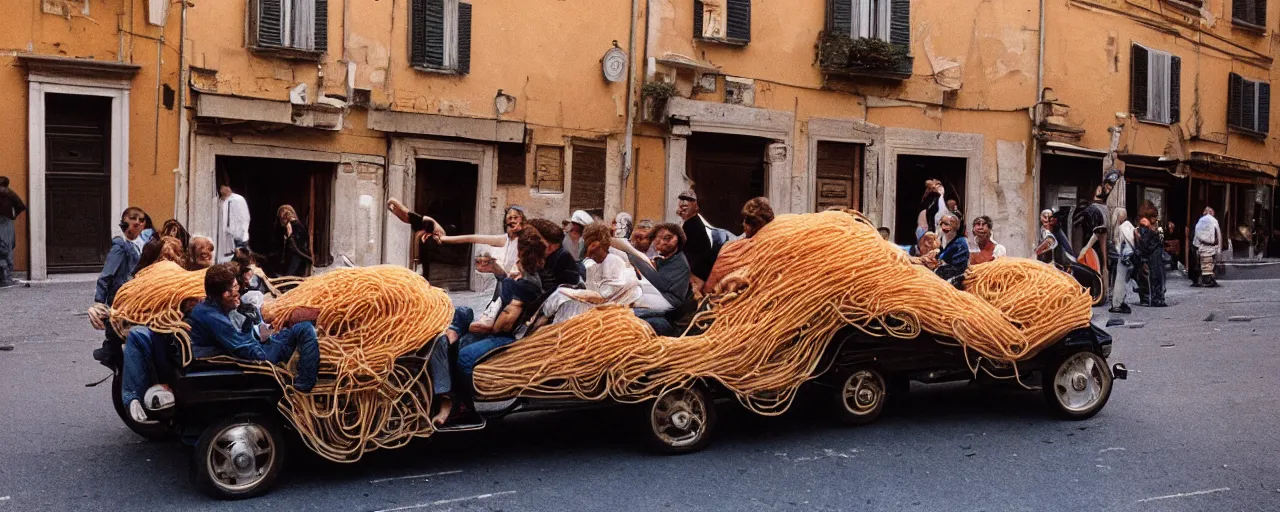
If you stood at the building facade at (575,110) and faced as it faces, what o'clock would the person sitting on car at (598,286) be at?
The person sitting on car is roughly at 12 o'clock from the building facade.

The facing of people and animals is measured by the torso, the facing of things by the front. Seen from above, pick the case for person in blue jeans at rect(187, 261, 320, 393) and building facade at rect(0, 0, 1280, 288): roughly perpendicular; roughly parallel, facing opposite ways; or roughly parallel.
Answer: roughly perpendicular

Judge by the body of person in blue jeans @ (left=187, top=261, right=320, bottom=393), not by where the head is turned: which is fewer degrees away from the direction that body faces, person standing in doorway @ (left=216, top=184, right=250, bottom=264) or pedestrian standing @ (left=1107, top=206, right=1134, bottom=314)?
the pedestrian standing

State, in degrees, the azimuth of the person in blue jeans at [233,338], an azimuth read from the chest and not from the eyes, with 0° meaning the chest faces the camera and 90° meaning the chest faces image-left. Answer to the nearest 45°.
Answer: approximately 270°

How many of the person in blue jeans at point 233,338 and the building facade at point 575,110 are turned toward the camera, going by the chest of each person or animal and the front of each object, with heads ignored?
1

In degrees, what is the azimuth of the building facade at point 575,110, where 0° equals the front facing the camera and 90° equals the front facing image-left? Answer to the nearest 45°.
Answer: approximately 0°

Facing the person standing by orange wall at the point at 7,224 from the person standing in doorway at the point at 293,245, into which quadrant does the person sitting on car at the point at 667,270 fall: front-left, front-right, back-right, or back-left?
back-left

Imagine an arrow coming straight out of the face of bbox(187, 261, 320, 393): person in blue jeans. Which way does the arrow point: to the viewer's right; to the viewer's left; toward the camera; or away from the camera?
to the viewer's right
